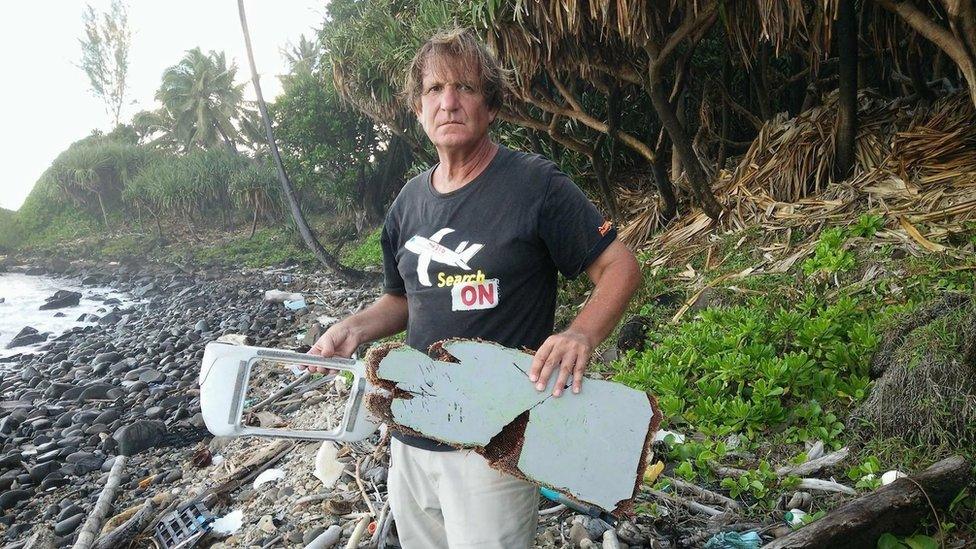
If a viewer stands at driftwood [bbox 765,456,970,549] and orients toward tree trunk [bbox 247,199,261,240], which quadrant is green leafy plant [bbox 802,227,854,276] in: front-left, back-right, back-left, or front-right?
front-right

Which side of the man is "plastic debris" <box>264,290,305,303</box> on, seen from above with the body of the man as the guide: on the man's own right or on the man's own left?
on the man's own right

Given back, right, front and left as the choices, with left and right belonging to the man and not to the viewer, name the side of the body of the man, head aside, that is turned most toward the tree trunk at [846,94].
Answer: back

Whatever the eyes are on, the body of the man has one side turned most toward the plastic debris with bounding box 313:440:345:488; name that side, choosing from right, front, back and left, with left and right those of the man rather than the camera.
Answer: back

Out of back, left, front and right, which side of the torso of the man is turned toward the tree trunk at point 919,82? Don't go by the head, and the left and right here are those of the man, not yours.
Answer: back

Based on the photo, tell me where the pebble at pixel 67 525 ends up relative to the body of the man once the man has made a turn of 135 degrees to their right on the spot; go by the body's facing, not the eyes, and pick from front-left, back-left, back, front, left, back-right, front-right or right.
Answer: front-left

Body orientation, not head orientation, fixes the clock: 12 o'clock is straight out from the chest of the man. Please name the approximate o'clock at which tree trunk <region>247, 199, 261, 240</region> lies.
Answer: The tree trunk is roughly at 4 o'clock from the man.

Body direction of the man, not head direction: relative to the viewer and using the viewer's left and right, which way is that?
facing the viewer and to the left of the viewer

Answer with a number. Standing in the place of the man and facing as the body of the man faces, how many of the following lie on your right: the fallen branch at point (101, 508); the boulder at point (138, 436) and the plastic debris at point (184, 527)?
3

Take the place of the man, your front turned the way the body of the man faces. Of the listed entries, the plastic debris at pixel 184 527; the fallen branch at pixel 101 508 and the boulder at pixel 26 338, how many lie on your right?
3

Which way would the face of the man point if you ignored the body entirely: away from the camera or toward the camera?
toward the camera

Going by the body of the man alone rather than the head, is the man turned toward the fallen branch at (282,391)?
no

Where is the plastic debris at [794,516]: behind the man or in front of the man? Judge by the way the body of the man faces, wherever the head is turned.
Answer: behind

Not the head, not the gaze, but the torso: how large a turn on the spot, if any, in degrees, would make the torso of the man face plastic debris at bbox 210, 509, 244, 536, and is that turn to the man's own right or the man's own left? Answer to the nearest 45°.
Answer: approximately 90° to the man's own right

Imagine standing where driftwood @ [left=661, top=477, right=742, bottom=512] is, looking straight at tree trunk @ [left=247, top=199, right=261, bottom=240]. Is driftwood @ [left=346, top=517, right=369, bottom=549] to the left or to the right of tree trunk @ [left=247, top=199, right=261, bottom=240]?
left

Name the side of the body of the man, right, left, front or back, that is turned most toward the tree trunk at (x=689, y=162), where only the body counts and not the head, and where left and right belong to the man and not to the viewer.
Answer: back

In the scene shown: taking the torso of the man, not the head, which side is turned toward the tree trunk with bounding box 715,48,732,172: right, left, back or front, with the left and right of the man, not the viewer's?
back

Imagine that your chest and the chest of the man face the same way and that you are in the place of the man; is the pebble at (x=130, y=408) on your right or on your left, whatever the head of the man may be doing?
on your right
